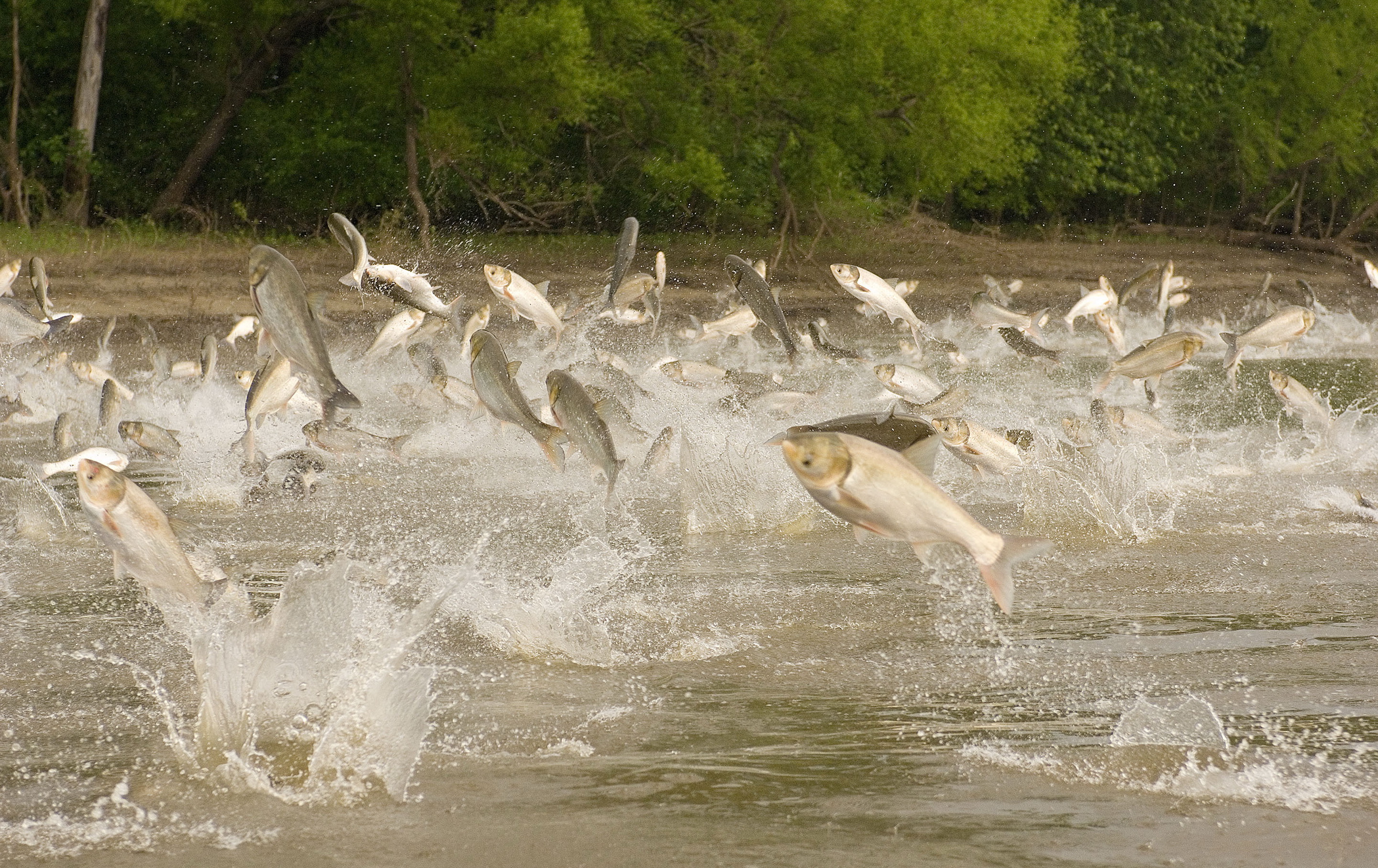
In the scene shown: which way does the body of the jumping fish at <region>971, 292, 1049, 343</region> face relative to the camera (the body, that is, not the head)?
to the viewer's left

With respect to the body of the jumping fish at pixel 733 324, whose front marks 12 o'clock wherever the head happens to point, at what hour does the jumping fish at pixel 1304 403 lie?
the jumping fish at pixel 1304 403 is roughly at 1 o'clock from the jumping fish at pixel 733 324.

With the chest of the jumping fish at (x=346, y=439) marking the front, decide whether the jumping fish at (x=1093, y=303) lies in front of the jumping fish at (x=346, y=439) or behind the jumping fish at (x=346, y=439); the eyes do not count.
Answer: behind

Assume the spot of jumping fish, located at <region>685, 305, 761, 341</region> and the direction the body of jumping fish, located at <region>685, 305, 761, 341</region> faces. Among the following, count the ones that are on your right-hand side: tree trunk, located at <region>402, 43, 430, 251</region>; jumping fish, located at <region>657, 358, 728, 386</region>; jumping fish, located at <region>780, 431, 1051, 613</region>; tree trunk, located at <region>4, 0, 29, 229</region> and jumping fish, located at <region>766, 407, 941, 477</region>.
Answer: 3

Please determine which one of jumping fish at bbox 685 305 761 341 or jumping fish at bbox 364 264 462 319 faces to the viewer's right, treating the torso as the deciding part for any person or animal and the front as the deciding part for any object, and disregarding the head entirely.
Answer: jumping fish at bbox 685 305 761 341

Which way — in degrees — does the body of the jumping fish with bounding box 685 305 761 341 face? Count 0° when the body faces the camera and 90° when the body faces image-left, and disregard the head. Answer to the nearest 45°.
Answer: approximately 270°

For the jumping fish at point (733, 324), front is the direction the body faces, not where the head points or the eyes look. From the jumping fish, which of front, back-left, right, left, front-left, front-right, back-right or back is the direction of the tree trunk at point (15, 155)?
back-left

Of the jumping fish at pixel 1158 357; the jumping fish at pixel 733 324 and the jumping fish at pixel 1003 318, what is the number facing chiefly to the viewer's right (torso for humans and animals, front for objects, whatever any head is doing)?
2

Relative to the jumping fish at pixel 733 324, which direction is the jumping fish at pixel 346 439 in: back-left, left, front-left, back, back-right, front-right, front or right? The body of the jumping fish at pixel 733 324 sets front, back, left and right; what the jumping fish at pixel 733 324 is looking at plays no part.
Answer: back-right

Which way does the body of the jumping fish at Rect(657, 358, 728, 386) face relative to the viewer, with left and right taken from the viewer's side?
facing to the left of the viewer

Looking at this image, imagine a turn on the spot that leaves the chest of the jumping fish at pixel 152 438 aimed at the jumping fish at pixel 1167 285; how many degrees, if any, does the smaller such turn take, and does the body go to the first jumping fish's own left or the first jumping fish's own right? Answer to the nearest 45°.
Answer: approximately 180°

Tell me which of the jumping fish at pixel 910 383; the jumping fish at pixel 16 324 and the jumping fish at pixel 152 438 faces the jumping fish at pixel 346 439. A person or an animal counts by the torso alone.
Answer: the jumping fish at pixel 910 383

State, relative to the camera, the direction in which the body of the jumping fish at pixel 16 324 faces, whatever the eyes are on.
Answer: to the viewer's left

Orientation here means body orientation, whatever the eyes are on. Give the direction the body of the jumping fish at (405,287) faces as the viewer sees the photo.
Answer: to the viewer's left

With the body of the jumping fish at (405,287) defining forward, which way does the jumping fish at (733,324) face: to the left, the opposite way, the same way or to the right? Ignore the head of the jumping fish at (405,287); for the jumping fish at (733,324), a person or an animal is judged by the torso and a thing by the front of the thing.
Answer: the opposite way

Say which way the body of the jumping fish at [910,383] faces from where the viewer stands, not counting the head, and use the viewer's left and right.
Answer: facing to the left of the viewer

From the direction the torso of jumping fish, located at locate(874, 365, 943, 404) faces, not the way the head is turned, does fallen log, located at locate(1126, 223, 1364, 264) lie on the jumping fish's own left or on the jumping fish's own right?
on the jumping fish's own right

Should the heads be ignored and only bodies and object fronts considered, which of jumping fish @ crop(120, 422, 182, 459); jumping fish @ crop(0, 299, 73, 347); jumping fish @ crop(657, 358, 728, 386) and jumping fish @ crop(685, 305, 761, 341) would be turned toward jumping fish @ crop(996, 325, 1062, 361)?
jumping fish @ crop(685, 305, 761, 341)

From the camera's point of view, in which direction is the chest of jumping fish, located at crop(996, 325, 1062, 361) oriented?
to the viewer's left

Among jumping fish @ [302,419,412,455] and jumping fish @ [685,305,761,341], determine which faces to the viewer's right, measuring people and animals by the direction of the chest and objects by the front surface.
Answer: jumping fish @ [685,305,761,341]
